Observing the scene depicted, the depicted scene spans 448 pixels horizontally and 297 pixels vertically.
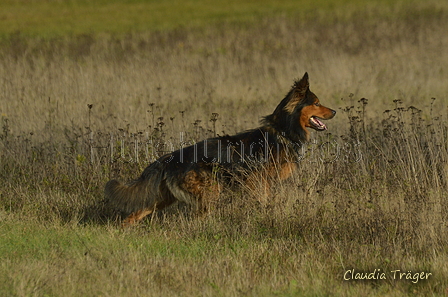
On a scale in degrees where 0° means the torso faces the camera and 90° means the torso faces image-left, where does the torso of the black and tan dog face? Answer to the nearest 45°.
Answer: approximately 270°
